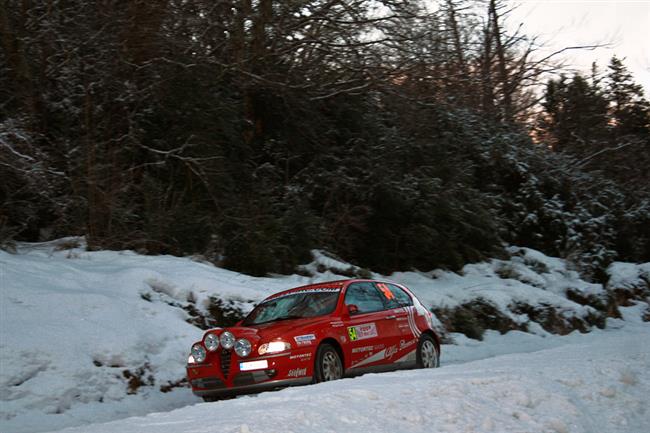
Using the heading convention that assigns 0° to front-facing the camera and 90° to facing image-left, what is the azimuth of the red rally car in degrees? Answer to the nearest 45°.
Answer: approximately 45°
